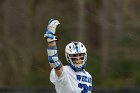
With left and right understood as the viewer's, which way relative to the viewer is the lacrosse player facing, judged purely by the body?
facing the viewer and to the right of the viewer

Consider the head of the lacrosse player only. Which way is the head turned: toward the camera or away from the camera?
toward the camera
